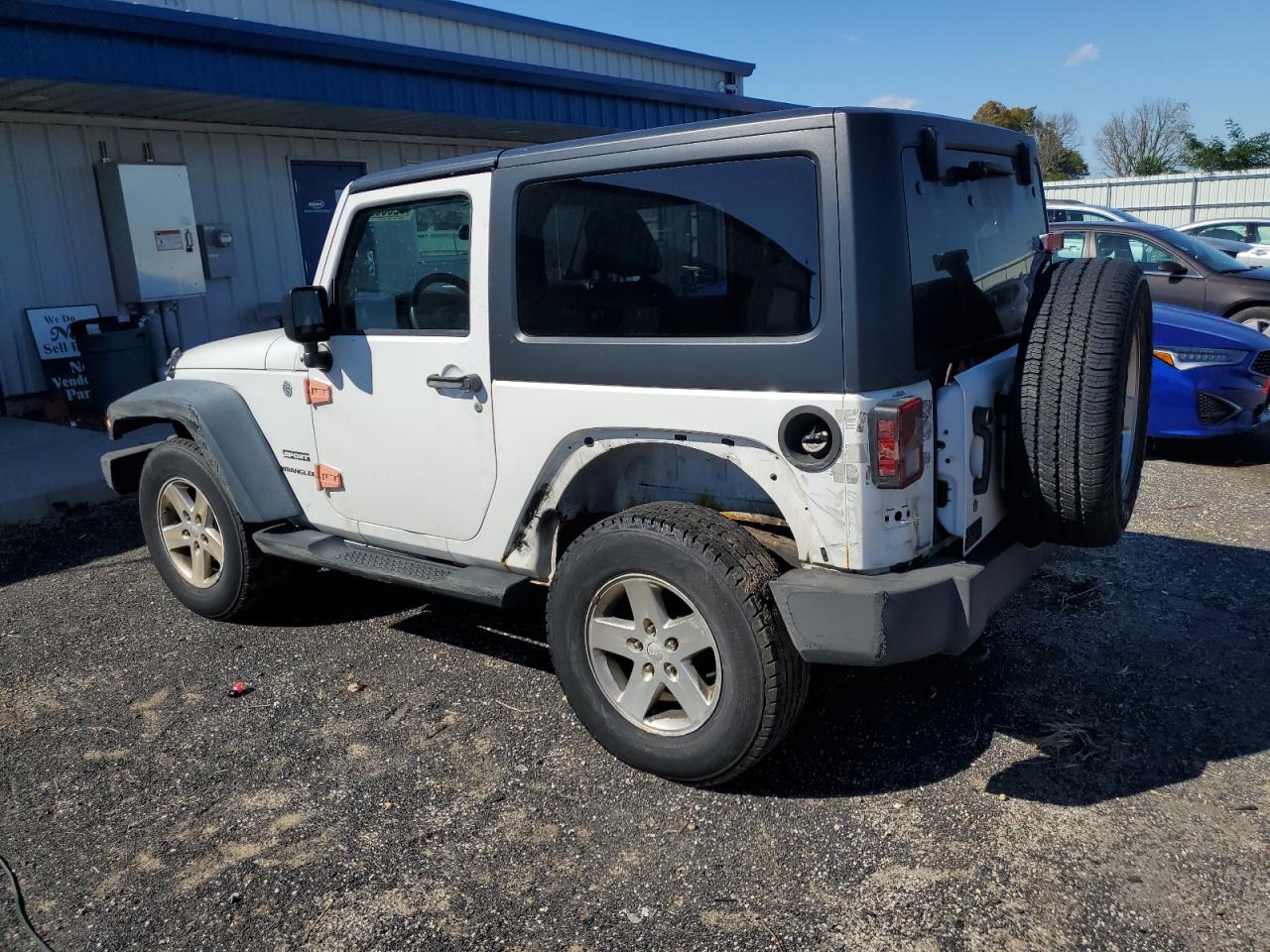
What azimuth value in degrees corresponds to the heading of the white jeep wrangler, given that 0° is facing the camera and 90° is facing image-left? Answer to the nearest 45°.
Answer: approximately 135°

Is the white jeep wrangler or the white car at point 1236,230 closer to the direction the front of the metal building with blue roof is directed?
the white jeep wrangler

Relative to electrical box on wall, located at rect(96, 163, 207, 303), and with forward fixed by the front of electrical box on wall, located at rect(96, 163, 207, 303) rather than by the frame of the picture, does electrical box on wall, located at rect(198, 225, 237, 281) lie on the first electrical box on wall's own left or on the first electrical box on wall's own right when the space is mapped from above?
on the first electrical box on wall's own left

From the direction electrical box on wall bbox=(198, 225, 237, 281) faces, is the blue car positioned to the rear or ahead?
ahead

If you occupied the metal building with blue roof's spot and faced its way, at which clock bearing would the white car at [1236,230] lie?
The white car is roughly at 10 o'clock from the metal building with blue roof.

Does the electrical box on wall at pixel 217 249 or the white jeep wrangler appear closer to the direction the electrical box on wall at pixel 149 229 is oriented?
the white jeep wrangler

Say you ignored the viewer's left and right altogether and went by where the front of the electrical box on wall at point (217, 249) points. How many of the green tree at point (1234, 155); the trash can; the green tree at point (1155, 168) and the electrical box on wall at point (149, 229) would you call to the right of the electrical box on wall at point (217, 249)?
2

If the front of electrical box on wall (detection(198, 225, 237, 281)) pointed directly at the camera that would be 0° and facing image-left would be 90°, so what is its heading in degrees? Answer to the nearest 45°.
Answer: approximately 315°

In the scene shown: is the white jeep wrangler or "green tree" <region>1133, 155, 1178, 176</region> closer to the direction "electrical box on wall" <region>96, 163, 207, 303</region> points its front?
the white jeep wrangler

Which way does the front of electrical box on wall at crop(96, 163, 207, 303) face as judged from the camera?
facing the viewer and to the right of the viewer

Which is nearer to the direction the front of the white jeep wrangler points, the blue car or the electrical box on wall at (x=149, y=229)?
the electrical box on wall

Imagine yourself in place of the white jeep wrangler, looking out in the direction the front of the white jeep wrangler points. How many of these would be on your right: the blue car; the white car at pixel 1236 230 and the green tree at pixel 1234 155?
3

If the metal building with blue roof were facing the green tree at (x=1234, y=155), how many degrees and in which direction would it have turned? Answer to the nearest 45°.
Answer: approximately 90° to its left

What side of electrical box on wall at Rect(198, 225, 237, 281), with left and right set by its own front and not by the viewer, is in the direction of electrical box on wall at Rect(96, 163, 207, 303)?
right
